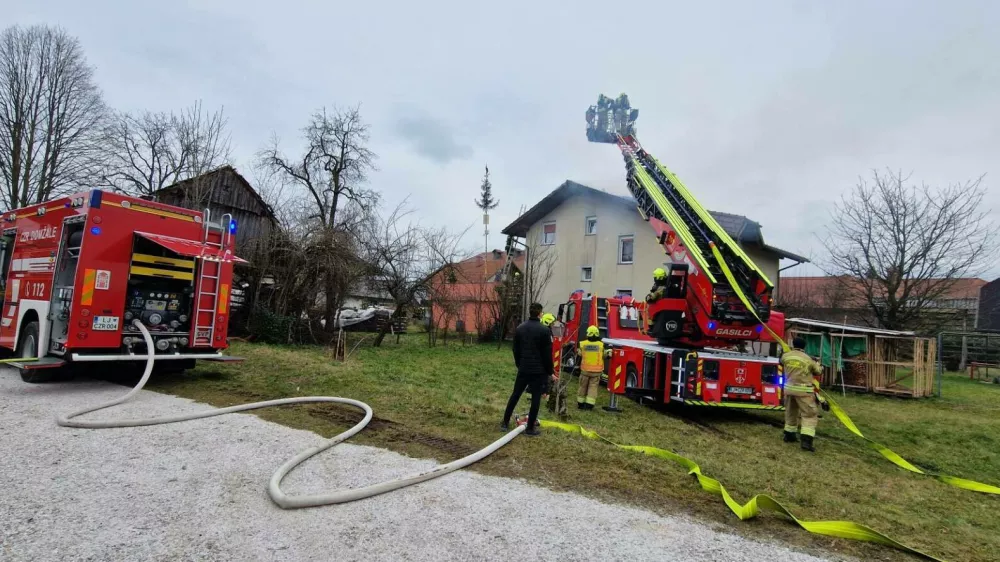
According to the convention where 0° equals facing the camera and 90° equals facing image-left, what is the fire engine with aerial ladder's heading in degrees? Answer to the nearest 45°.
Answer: approximately 135°

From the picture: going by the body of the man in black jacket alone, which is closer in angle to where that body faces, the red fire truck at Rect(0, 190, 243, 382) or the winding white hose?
the red fire truck

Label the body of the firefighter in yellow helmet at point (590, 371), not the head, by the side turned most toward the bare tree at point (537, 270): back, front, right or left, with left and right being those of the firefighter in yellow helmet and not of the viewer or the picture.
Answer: front

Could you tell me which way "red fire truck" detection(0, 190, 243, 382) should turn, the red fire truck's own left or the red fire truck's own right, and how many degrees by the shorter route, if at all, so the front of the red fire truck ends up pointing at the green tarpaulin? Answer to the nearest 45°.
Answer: approximately 135° to the red fire truck's own right

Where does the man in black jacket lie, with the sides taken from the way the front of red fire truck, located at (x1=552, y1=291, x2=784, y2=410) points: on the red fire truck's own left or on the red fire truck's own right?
on the red fire truck's own left

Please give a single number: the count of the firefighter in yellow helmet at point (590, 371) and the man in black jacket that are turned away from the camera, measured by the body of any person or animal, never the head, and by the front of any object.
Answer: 2

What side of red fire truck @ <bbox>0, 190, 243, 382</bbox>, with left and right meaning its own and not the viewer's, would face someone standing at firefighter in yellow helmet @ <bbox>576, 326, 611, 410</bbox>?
back

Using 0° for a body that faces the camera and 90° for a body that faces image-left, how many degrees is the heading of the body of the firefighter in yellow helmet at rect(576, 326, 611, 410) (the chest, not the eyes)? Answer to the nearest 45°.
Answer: approximately 180°

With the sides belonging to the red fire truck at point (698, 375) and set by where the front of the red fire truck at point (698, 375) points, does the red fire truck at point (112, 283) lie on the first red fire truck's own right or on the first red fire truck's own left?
on the first red fire truck's own left

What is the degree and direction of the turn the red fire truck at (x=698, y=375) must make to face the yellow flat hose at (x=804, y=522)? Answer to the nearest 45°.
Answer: approximately 135° to its left

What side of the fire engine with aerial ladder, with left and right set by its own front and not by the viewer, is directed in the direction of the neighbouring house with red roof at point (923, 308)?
right

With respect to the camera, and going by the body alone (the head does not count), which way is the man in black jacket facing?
away from the camera

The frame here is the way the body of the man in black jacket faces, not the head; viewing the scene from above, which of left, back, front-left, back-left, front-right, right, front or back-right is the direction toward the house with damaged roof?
front

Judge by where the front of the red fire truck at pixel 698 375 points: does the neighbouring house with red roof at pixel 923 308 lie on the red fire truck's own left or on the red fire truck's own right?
on the red fire truck's own right

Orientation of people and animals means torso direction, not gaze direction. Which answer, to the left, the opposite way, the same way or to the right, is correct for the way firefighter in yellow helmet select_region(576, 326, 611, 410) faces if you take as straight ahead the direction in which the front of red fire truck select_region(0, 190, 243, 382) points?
to the right

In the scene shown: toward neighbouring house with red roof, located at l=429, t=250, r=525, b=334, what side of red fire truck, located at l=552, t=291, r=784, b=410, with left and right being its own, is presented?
front
